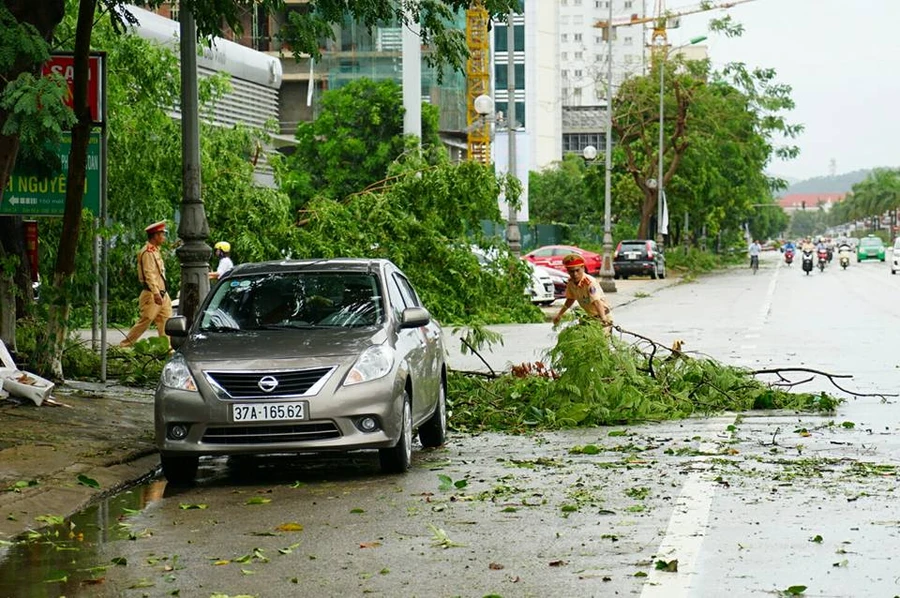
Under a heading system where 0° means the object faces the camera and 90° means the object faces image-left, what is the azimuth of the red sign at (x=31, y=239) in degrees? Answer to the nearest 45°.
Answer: approximately 0°

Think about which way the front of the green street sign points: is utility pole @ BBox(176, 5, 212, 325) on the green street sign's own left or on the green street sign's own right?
on the green street sign's own left

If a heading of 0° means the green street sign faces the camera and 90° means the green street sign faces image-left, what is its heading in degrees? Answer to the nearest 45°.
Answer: approximately 0°

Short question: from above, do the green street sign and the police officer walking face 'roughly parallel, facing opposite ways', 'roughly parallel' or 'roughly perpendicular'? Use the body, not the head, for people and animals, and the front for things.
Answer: roughly perpendicular

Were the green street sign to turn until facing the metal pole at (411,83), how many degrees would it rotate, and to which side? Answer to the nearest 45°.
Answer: approximately 135° to its left

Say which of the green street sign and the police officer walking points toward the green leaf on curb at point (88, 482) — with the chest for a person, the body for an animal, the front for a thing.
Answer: the green street sign

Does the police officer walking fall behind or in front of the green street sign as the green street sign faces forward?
behind

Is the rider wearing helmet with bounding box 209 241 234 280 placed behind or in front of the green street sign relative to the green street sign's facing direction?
behind
